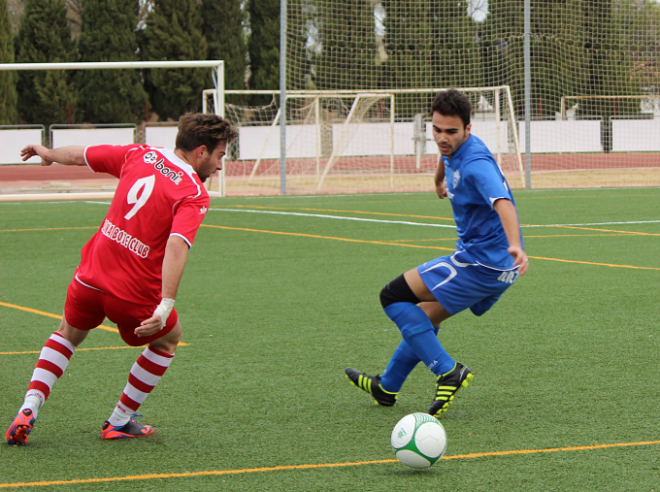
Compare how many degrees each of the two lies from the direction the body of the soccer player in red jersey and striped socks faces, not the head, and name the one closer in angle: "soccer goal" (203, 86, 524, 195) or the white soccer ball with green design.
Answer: the soccer goal

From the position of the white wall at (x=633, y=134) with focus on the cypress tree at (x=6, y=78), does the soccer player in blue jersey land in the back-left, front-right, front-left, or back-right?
front-left

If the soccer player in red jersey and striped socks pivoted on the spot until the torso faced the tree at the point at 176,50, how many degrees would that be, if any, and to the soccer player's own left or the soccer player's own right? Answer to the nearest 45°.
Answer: approximately 45° to the soccer player's own left

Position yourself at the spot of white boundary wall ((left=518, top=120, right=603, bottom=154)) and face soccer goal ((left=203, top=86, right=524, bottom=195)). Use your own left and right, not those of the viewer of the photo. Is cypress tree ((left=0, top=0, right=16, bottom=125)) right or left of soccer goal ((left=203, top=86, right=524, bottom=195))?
right

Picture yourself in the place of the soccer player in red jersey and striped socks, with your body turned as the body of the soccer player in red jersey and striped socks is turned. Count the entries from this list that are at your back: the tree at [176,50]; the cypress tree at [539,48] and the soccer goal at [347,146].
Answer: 0

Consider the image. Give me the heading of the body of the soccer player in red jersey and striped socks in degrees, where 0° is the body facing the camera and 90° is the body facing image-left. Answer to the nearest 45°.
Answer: approximately 225°

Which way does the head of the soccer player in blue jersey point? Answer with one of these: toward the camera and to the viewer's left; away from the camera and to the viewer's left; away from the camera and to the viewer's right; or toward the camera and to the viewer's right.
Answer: toward the camera and to the viewer's left

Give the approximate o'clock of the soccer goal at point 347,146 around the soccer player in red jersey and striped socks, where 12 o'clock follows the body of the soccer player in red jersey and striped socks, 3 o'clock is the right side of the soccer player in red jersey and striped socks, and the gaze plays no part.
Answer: The soccer goal is roughly at 11 o'clock from the soccer player in red jersey and striped socks.

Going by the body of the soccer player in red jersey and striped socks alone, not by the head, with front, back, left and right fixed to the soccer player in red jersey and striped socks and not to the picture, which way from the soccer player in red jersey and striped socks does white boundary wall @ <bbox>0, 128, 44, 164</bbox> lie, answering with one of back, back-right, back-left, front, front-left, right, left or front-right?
front-left

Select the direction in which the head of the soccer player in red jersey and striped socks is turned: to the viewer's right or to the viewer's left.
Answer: to the viewer's right
